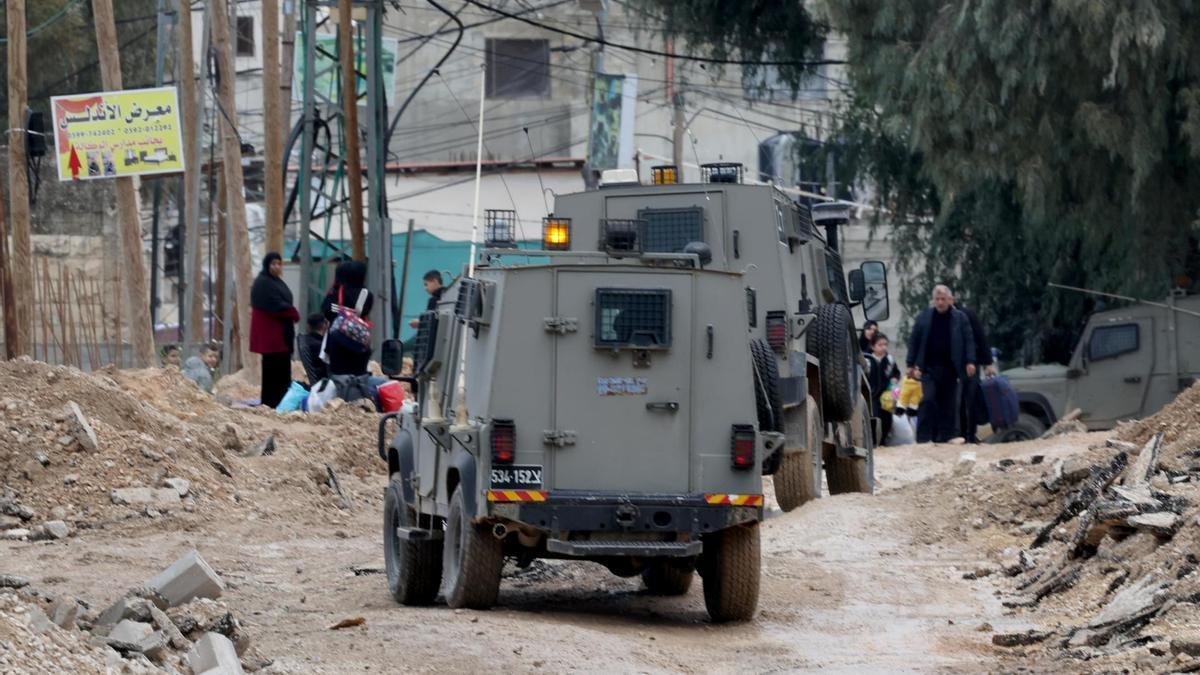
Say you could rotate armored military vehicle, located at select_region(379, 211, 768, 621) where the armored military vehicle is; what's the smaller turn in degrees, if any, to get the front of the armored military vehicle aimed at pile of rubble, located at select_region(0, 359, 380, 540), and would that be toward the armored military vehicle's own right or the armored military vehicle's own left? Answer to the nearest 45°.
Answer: approximately 45° to the armored military vehicle's own left

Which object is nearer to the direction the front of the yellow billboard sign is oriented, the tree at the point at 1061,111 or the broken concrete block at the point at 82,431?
the broken concrete block

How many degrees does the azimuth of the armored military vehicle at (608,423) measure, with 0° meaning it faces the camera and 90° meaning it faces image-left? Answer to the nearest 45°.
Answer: approximately 180°

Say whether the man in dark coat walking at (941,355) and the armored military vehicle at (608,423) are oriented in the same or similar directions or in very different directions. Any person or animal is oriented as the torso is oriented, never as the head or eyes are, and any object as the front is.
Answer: very different directions

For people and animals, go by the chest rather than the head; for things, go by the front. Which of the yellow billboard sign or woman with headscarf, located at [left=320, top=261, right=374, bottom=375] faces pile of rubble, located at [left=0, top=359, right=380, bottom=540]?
the yellow billboard sign

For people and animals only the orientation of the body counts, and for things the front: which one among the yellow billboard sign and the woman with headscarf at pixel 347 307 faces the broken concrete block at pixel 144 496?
the yellow billboard sign

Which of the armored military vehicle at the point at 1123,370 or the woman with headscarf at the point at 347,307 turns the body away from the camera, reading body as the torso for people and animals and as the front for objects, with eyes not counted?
the woman with headscarf

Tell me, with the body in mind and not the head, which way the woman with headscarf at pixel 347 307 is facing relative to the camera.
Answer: away from the camera

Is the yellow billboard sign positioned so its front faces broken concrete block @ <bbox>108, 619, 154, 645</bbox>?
yes
